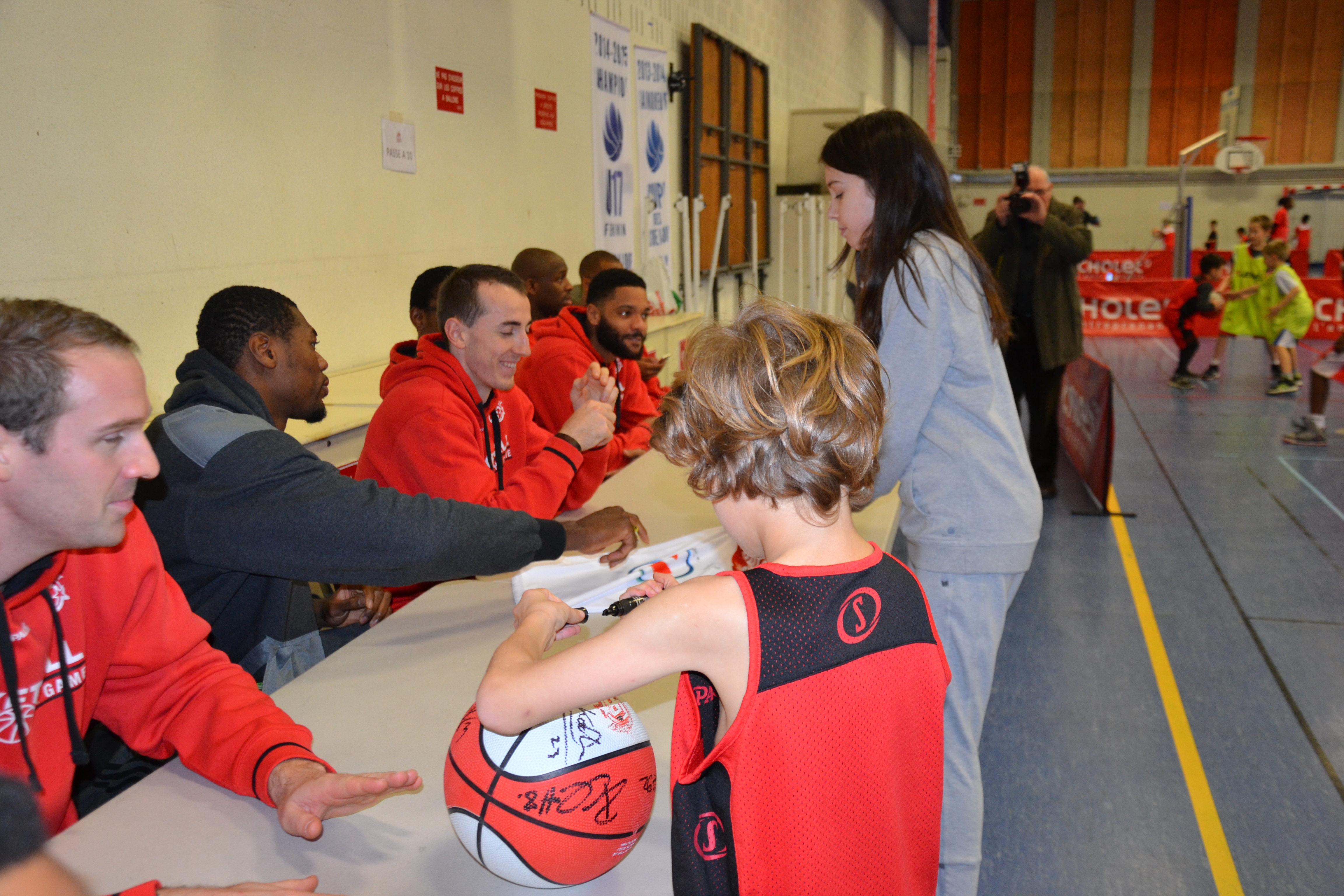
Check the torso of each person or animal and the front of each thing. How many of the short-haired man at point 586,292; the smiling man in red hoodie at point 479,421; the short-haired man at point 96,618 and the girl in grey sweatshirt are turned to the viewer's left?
1

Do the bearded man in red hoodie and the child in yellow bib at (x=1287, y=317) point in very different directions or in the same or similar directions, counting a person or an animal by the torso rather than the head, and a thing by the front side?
very different directions

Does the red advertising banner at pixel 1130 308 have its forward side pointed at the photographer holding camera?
yes

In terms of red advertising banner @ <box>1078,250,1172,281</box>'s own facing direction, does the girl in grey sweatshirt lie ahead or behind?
ahead

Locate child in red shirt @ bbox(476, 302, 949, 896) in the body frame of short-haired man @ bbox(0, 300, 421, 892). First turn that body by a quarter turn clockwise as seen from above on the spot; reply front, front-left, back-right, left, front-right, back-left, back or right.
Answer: left

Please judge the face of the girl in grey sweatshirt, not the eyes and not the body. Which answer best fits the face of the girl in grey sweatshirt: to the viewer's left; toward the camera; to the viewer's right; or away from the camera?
to the viewer's left

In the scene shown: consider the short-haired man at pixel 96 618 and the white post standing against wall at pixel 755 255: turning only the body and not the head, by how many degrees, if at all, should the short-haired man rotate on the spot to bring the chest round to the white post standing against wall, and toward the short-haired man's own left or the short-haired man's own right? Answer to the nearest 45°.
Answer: approximately 90° to the short-haired man's own left

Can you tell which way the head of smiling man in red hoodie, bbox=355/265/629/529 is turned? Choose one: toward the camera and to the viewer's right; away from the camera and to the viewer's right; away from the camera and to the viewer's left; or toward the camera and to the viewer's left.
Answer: toward the camera and to the viewer's right

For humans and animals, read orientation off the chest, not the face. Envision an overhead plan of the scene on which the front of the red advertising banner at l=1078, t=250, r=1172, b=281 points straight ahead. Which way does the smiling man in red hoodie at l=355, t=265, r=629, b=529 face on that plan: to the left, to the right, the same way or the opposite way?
to the left

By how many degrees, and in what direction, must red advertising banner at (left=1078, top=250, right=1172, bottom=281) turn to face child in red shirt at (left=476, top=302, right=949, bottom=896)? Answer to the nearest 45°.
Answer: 0° — it already faces them

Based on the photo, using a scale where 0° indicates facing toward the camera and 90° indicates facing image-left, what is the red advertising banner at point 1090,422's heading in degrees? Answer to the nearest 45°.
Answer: approximately 45°

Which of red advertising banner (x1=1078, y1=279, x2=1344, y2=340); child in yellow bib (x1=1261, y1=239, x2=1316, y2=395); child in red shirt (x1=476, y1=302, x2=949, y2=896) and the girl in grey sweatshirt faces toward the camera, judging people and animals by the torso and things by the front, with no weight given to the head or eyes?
the red advertising banner

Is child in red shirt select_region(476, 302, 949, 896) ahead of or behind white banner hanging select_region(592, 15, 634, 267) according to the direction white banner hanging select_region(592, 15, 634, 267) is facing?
ahead

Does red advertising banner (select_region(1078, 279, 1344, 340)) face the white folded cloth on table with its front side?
yes

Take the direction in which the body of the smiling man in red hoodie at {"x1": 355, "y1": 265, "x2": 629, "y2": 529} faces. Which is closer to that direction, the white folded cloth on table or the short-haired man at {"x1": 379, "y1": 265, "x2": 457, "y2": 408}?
the white folded cloth on table

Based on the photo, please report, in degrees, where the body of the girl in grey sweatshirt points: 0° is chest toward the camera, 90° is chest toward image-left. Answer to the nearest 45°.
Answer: approximately 90°

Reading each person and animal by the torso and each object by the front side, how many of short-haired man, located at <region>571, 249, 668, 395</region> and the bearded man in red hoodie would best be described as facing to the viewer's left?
0

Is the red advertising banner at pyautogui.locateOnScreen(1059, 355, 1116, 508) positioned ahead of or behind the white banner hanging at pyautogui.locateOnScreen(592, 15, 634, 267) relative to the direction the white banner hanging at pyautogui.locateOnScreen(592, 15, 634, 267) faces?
ahead

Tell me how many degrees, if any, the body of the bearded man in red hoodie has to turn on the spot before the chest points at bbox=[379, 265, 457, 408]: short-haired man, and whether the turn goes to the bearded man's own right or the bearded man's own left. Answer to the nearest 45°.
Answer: approximately 135° to the bearded man's own right

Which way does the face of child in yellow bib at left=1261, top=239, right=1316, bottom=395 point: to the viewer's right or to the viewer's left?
to the viewer's left
